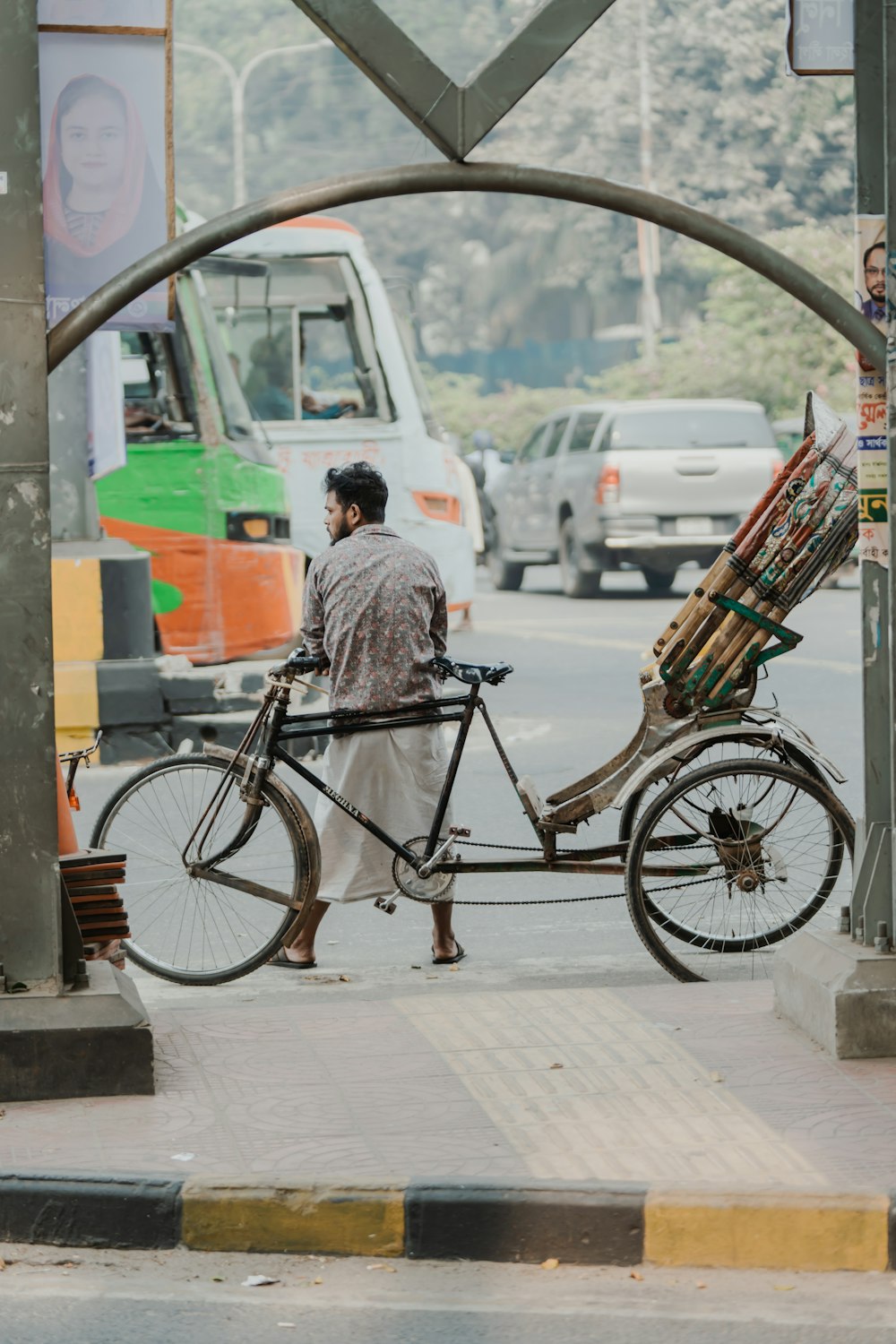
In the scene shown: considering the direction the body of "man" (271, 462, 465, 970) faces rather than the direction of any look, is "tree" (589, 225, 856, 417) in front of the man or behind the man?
in front

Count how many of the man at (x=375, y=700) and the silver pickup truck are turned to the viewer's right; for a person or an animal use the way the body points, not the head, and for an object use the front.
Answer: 0

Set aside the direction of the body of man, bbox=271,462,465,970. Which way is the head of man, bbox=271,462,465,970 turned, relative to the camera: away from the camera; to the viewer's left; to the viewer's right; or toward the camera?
to the viewer's left

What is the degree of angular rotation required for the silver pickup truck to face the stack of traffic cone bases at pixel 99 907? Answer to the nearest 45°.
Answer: approximately 135° to its left

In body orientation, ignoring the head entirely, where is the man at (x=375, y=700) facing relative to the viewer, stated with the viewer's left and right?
facing away from the viewer

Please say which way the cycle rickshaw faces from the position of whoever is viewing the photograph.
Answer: facing to the left of the viewer

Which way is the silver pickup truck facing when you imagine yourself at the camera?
facing away from the viewer and to the left of the viewer

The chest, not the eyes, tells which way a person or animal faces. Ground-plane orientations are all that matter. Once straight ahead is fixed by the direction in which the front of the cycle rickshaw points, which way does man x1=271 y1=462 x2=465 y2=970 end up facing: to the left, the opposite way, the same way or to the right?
to the right

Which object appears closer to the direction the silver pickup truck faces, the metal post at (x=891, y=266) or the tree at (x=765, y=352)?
the tree

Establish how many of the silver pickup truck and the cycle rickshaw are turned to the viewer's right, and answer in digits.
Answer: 0

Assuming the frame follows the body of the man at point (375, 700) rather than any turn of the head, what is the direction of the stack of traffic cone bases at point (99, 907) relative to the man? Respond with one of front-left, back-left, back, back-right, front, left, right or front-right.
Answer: back-left

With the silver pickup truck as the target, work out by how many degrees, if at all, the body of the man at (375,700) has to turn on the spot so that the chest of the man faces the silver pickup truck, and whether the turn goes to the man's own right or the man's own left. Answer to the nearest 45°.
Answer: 0° — they already face it

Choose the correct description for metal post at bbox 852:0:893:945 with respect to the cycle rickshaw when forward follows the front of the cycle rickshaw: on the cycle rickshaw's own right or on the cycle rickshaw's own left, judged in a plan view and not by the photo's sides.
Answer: on the cycle rickshaw's own left

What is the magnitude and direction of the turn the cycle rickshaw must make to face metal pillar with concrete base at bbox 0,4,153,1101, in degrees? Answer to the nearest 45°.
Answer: approximately 45° to its left
